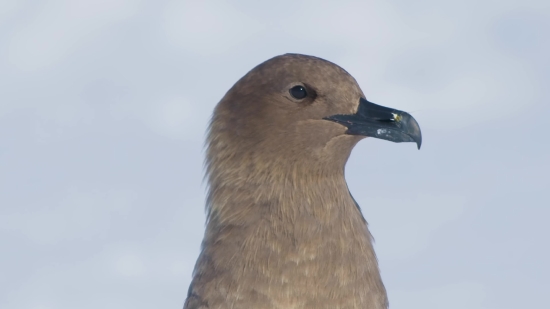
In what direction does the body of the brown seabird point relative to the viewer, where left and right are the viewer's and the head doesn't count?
facing to the right of the viewer
